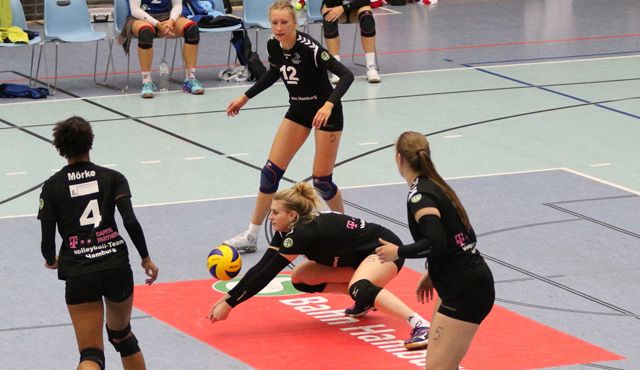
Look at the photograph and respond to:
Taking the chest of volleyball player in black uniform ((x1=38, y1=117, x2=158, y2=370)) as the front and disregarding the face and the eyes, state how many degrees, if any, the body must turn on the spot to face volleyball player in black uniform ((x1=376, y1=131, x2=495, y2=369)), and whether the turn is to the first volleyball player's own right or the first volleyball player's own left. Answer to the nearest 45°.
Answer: approximately 90° to the first volleyball player's own right

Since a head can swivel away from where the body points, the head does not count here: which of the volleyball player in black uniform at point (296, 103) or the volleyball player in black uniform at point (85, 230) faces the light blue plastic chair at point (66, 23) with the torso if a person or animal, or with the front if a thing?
the volleyball player in black uniform at point (85, 230)

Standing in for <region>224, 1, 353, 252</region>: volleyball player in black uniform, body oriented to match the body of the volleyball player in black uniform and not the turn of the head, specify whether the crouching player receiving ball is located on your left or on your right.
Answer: on your left

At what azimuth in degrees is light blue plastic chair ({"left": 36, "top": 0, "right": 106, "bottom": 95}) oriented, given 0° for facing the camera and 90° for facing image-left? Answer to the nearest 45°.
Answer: approximately 315°

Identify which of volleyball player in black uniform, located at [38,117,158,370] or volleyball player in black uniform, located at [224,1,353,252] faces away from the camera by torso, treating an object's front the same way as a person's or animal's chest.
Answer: volleyball player in black uniform, located at [38,117,158,370]

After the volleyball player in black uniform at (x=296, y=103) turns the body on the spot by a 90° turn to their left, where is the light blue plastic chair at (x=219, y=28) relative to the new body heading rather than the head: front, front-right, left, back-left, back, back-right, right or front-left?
back-left

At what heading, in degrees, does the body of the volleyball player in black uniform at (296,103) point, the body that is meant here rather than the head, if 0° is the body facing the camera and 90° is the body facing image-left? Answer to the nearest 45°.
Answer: approximately 45°

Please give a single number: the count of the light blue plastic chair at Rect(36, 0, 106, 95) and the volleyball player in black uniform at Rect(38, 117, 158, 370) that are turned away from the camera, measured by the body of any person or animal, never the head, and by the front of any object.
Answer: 1

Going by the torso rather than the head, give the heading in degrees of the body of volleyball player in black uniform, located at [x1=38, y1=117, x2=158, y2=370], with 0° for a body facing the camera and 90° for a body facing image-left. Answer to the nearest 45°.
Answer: approximately 180°

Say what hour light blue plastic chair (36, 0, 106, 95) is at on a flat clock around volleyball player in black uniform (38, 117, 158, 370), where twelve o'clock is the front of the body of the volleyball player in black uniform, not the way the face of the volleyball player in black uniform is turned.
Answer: The light blue plastic chair is roughly at 12 o'clock from the volleyball player in black uniform.
